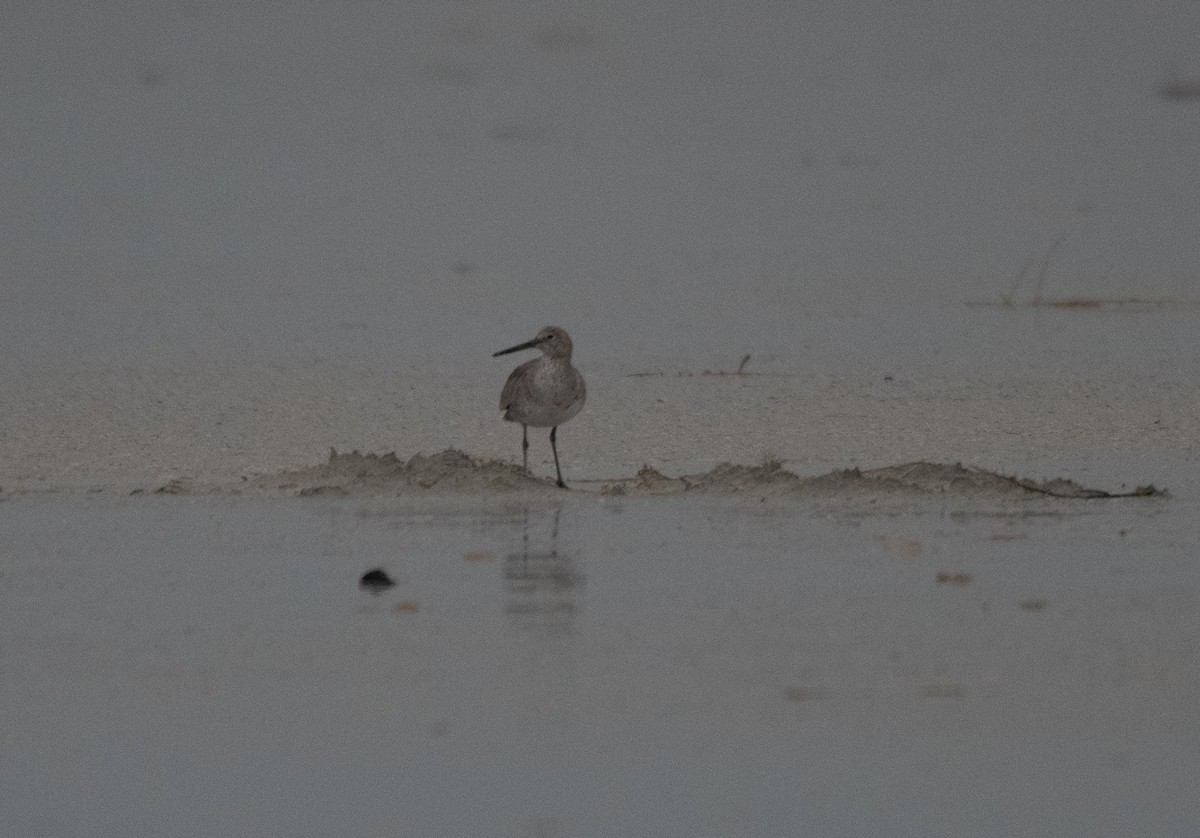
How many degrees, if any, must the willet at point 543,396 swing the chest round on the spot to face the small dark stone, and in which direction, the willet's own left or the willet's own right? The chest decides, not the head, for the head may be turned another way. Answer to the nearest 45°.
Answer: approximately 45° to the willet's own right

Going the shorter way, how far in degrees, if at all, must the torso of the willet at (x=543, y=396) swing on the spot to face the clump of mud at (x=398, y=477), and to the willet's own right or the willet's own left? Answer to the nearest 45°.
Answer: approximately 90° to the willet's own right
